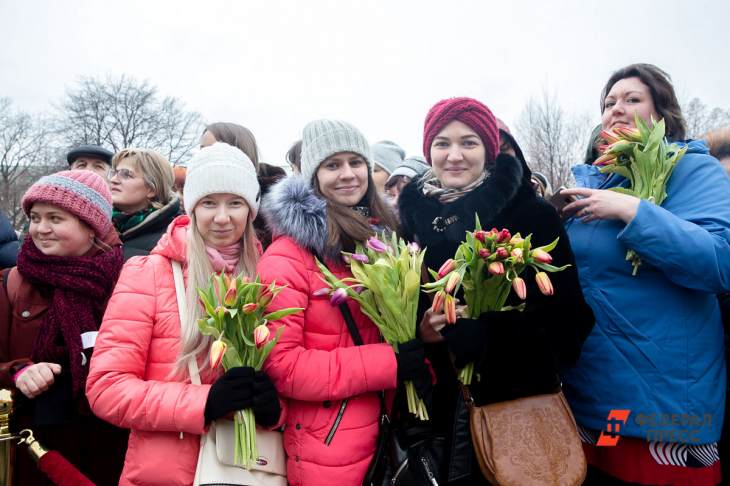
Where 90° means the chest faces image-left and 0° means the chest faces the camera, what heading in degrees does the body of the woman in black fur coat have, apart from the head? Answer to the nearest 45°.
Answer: approximately 45°
